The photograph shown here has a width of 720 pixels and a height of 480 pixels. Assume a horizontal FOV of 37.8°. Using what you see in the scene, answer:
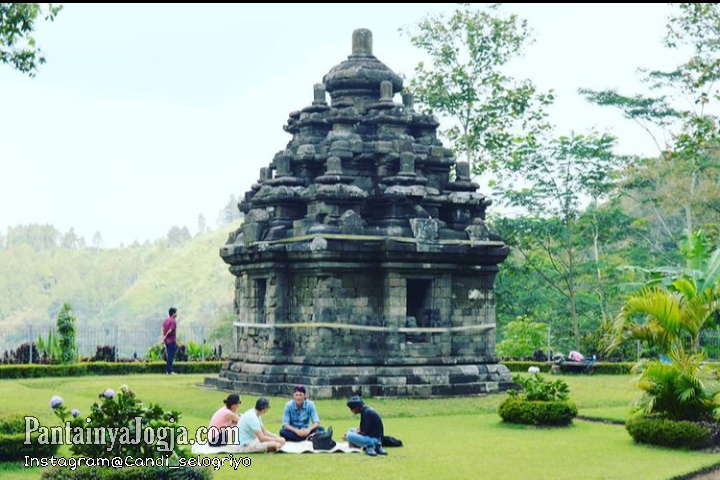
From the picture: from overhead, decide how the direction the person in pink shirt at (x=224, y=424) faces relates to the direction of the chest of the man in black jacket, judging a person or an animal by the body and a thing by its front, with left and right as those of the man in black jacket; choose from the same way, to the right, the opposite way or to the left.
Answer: the opposite way

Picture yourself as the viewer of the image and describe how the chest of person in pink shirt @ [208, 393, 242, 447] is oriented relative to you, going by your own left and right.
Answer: facing to the right of the viewer

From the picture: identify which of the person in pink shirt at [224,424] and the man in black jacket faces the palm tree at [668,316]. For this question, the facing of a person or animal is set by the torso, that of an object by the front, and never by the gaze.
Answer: the person in pink shirt

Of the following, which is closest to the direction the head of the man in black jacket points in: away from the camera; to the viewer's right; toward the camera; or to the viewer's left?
to the viewer's left

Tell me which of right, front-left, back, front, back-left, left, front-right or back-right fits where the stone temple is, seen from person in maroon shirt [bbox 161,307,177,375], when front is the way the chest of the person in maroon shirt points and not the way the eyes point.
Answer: front-right

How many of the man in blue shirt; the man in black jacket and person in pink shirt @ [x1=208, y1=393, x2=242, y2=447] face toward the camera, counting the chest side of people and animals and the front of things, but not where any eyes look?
1

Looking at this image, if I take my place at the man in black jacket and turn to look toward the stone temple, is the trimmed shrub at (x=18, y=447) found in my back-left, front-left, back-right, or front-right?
back-left

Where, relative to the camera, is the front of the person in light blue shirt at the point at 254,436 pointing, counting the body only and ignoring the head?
to the viewer's right

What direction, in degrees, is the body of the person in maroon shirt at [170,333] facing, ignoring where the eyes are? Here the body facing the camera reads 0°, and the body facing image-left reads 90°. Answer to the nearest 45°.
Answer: approximately 270°

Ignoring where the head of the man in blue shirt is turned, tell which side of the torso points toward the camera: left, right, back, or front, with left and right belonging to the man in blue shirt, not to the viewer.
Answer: front

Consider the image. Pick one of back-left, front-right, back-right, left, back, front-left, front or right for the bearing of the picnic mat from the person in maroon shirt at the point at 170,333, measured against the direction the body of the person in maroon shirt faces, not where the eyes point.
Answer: right

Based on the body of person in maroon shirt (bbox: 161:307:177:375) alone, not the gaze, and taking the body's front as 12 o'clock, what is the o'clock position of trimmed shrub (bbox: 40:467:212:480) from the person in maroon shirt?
The trimmed shrub is roughly at 3 o'clock from the person in maroon shirt.

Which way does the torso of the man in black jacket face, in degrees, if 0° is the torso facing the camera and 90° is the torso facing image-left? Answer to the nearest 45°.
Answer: approximately 90°

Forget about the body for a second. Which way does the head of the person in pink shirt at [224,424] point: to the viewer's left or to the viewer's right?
to the viewer's right

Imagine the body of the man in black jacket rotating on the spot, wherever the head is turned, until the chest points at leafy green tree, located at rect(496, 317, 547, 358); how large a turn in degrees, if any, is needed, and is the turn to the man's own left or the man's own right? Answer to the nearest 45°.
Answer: approximately 90° to the man's own right
